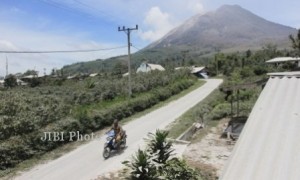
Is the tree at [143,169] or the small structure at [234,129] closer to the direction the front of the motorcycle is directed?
the tree

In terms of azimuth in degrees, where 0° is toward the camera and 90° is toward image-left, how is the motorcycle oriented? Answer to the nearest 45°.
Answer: approximately 45°

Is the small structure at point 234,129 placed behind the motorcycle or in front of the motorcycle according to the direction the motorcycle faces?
behind

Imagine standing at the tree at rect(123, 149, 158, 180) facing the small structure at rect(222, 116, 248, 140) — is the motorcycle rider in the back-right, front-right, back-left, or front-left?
front-left

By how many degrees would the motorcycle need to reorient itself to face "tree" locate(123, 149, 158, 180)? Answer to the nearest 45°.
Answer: approximately 45° to its left

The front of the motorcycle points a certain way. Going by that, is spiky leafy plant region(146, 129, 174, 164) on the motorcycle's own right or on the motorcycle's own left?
on the motorcycle's own left

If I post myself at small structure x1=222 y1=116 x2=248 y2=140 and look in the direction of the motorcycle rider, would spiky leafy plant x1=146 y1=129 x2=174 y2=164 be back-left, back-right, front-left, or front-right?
front-left
